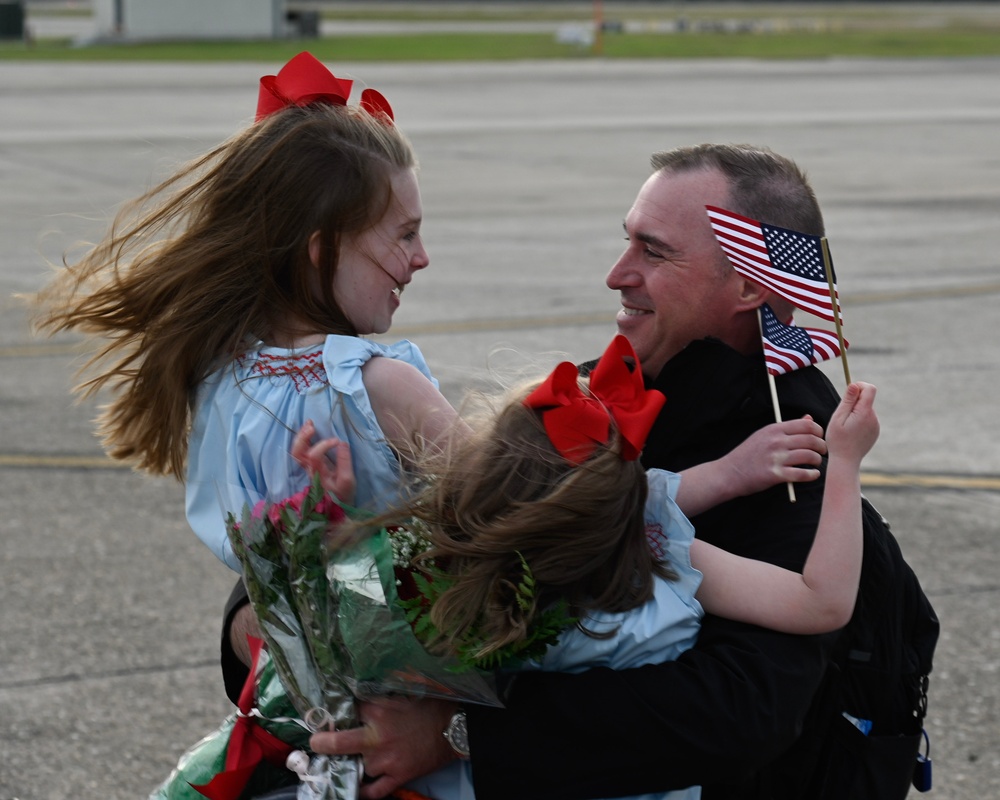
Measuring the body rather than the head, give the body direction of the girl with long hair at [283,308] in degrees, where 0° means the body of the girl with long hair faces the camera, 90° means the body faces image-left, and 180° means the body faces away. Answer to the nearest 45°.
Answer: approximately 270°

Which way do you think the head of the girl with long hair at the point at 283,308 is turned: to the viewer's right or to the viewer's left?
to the viewer's right

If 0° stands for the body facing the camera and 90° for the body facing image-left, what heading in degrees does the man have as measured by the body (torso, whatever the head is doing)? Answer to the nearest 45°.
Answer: approximately 90°

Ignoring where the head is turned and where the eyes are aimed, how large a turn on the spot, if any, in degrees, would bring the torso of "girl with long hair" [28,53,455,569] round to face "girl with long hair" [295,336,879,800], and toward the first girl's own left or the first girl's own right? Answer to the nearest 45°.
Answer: approximately 45° to the first girl's own right

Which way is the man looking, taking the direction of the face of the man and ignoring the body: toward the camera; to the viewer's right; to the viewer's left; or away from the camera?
to the viewer's left
